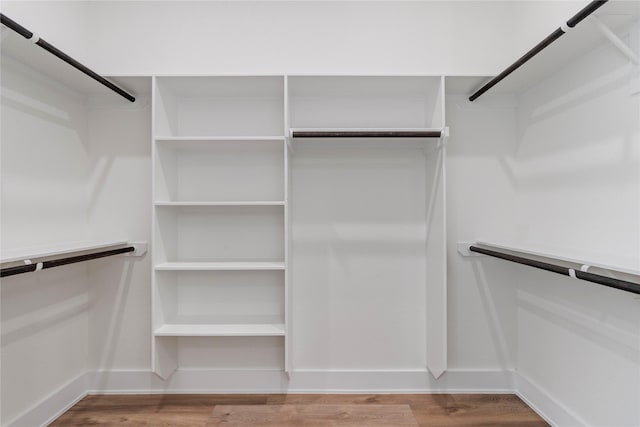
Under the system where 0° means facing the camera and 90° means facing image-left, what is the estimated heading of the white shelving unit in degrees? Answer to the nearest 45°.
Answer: approximately 0°

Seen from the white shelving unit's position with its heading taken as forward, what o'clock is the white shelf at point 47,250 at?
The white shelf is roughly at 2 o'clock from the white shelving unit.

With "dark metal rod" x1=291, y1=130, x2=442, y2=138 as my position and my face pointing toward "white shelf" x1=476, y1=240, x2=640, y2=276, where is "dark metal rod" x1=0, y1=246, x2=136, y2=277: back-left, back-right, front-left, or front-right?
back-right

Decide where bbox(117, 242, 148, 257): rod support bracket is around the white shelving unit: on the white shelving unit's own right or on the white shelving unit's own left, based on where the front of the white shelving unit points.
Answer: on the white shelving unit's own right

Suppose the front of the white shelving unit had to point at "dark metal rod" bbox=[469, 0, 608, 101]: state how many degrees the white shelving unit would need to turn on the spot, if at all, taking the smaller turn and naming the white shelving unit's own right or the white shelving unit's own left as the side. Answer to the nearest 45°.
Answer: approximately 45° to the white shelving unit's own left

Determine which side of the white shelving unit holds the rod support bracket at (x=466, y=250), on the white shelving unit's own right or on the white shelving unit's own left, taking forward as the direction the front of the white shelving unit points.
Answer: on the white shelving unit's own left

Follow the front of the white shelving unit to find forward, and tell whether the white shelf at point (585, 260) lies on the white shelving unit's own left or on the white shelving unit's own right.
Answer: on the white shelving unit's own left
